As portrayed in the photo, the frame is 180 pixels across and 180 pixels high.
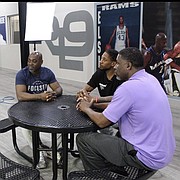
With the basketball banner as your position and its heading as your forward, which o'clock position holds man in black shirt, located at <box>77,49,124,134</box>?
The man in black shirt is roughly at 12 o'clock from the basketball banner.

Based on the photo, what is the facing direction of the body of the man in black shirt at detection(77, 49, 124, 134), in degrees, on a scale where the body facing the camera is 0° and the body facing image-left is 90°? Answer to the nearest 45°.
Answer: approximately 45°

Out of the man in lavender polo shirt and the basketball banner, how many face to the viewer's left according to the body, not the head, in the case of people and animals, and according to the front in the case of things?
1

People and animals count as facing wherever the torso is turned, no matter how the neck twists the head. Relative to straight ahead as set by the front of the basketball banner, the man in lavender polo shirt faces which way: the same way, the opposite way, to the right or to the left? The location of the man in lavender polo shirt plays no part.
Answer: to the right

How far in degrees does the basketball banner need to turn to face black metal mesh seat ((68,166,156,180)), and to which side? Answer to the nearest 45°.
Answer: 0° — it already faces it

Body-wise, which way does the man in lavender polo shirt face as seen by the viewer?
to the viewer's left

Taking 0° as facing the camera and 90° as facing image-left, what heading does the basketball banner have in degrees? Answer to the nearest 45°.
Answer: approximately 0°

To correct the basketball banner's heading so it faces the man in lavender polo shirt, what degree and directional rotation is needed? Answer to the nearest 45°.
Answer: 0° — it already faces them
